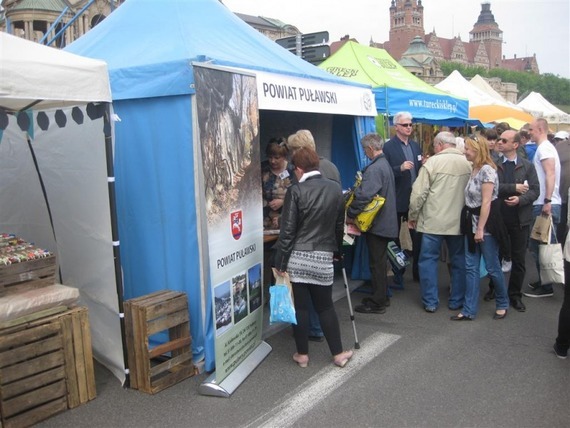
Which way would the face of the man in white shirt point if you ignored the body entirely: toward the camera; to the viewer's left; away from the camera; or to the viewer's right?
to the viewer's left

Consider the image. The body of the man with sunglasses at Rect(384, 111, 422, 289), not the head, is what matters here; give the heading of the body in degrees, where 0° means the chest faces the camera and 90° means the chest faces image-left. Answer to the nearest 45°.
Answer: approximately 315°

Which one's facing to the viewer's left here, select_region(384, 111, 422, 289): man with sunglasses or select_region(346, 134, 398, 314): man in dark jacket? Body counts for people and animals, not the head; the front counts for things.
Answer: the man in dark jacket

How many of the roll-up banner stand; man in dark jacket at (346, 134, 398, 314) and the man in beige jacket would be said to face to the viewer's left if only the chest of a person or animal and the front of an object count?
1

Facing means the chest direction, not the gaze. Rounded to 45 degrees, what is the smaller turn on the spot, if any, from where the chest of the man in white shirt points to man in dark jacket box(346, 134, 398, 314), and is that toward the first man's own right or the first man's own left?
approximately 45° to the first man's own left

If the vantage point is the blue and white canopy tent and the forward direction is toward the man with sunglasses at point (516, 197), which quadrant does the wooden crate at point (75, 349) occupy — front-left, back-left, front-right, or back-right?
back-right

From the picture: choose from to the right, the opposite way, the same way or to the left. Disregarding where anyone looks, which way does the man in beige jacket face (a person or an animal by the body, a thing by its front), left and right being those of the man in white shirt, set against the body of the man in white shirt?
to the right

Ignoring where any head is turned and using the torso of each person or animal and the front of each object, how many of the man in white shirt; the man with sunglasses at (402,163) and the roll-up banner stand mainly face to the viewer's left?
1

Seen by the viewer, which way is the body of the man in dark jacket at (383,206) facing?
to the viewer's left

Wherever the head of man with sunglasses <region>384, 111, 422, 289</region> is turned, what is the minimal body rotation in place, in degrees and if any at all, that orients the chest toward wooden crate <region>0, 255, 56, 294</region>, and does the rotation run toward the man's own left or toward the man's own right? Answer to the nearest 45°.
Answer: approximately 90° to the man's own right
